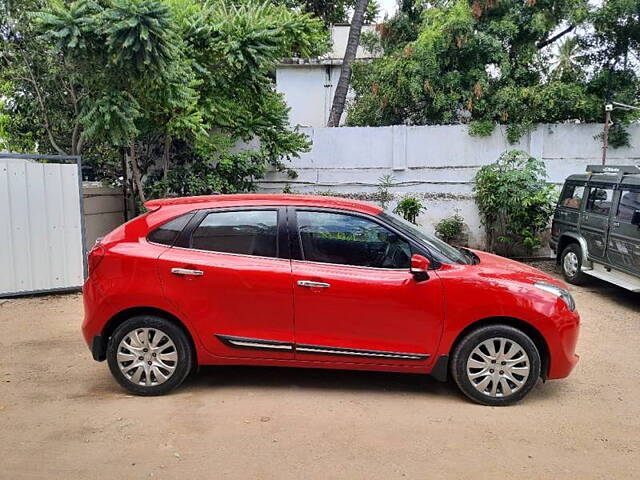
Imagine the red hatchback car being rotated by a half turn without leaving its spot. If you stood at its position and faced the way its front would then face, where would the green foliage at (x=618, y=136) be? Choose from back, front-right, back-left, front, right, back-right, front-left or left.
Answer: back-right

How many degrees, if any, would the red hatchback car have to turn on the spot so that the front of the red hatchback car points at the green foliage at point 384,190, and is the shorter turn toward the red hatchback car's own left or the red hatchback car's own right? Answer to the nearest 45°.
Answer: approximately 90° to the red hatchback car's own left

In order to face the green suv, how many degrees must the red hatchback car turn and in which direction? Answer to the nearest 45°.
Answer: approximately 45° to its left

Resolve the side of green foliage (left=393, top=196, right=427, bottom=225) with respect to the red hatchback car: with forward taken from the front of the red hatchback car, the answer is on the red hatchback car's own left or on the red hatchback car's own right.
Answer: on the red hatchback car's own left

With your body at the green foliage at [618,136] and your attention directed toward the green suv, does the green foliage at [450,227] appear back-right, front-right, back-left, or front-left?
front-right

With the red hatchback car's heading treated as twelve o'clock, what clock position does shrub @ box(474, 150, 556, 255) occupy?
The shrub is roughly at 10 o'clock from the red hatchback car.

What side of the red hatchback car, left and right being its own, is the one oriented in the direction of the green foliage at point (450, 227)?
left

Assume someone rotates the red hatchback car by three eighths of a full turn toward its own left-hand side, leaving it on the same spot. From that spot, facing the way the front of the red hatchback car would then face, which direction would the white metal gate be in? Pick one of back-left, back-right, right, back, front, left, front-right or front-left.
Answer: front

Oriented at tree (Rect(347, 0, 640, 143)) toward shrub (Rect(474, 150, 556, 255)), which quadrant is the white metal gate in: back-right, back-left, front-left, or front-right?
front-right

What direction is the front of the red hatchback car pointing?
to the viewer's right
